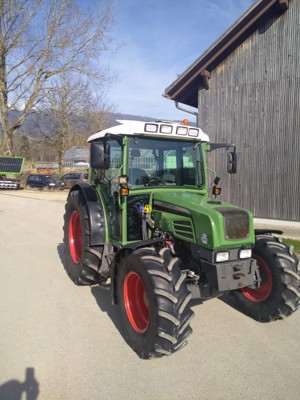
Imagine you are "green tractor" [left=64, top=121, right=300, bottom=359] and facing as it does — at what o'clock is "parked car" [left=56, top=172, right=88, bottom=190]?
The parked car is roughly at 7 o'clock from the green tractor.

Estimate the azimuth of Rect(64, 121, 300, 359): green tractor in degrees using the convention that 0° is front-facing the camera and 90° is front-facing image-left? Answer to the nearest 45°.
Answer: approximately 315°

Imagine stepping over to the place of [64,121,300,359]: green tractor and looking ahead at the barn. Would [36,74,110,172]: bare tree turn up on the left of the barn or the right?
left

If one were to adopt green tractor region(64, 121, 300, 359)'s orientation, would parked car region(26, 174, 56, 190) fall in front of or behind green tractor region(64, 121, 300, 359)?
behind

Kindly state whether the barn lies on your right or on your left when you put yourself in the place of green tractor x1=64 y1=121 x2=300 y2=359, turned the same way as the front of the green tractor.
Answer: on your left

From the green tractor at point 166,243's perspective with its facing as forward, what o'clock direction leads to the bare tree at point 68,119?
The bare tree is roughly at 7 o'clock from the green tractor.
